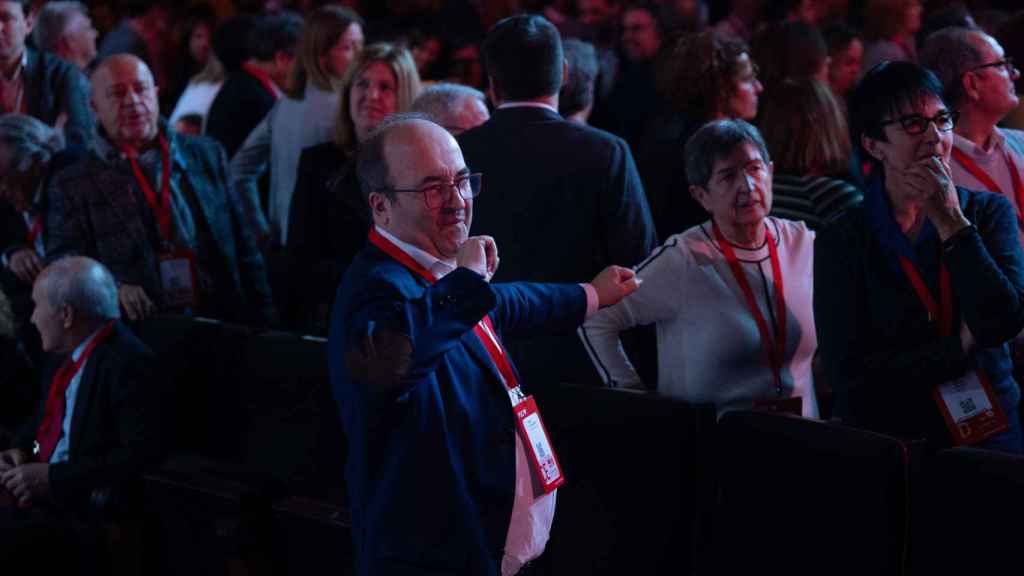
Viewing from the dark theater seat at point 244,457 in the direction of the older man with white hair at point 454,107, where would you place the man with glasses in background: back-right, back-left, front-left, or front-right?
front-right

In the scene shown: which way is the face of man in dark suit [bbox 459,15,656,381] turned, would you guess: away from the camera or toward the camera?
away from the camera

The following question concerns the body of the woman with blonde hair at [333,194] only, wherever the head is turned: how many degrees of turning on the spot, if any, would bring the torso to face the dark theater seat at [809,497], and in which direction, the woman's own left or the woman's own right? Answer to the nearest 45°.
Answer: approximately 45° to the woman's own left

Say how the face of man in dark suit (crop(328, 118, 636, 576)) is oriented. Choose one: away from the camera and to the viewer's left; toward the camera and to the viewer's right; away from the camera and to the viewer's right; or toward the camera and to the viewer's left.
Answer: toward the camera and to the viewer's right

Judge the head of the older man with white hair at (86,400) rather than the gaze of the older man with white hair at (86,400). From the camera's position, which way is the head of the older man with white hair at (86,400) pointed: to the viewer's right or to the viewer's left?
to the viewer's left

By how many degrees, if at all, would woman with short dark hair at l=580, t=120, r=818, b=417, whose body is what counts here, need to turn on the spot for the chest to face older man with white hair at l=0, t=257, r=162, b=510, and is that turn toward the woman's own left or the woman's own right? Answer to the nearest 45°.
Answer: approximately 135° to the woman's own right

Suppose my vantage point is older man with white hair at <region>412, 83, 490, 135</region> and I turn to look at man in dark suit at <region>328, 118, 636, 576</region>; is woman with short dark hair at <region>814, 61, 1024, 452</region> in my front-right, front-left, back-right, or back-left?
front-left

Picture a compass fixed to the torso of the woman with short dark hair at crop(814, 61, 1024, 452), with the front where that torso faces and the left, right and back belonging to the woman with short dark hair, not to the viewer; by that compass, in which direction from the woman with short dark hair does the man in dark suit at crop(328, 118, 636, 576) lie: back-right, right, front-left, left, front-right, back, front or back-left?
right

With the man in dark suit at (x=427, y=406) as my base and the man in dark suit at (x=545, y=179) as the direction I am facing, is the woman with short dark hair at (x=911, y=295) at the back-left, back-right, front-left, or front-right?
front-right

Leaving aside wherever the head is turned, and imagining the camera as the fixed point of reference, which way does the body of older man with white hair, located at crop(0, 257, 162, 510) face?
to the viewer's left
